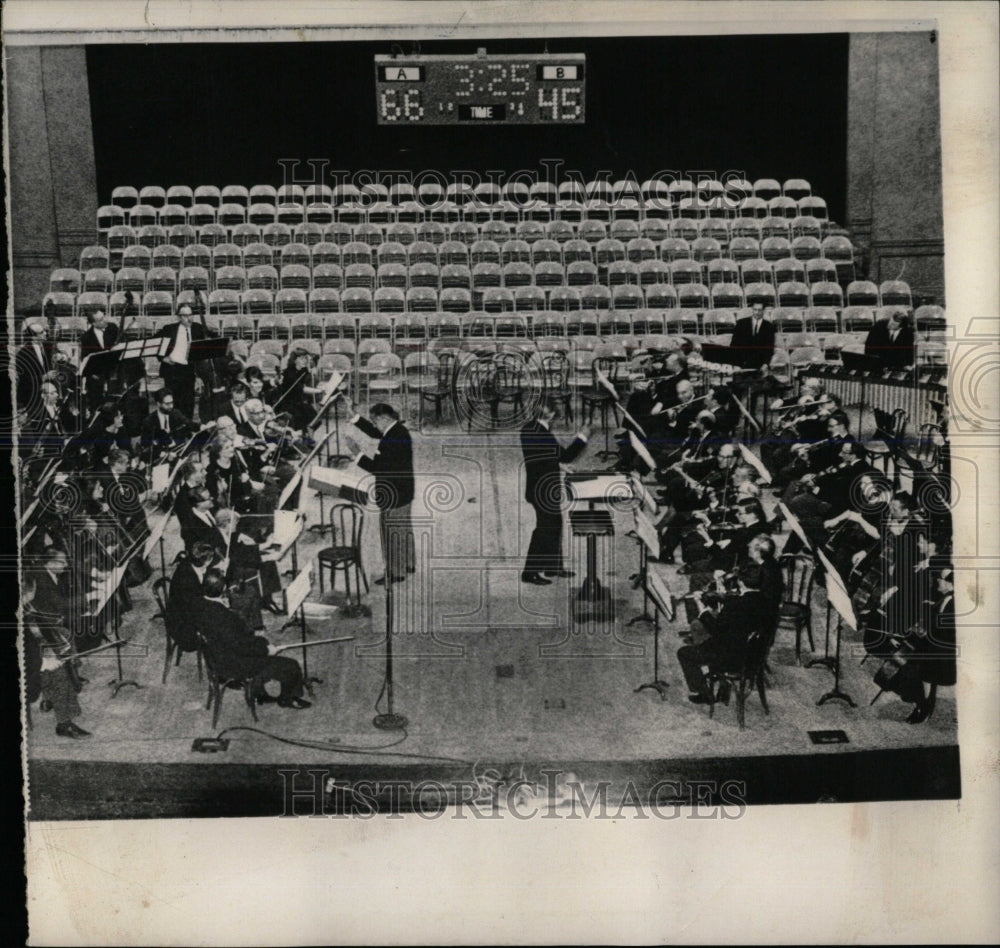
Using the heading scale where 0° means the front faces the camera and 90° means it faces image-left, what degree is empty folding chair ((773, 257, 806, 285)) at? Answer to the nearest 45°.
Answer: approximately 0°

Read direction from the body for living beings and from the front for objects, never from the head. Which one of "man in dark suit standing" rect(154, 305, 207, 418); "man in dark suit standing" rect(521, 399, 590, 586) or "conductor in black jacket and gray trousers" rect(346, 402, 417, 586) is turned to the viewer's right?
"man in dark suit standing" rect(521, 399, 590, 586)

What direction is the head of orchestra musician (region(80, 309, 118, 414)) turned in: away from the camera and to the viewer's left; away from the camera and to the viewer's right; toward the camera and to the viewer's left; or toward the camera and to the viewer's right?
toward the camera and to the viewer's right

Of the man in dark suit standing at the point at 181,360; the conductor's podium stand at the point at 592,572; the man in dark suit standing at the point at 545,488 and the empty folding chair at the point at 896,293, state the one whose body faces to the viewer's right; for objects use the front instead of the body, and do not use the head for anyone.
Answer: the man in dark suit standing at the point at 545,488

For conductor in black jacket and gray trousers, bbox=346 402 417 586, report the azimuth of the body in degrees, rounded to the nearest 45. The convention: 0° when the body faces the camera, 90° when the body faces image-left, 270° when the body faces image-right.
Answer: approximately 90°

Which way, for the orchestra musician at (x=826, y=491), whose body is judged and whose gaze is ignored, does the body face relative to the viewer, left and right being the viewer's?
facing to the left of the viewer

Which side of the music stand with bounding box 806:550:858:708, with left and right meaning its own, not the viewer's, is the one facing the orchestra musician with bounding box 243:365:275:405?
back

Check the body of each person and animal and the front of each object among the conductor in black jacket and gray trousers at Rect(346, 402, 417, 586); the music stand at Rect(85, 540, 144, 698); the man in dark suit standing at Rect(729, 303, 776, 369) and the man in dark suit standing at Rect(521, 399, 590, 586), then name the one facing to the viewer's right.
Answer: the man in dark suit standing at Rect(521, 399, 590, 586)
